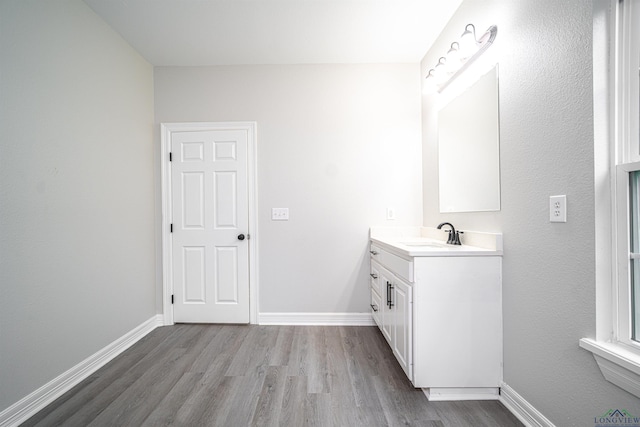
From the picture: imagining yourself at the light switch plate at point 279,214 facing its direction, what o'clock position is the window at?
The window is roughly at 11 o'clock from the light switch plate.

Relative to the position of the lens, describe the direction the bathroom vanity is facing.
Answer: facing to the left of the viewer

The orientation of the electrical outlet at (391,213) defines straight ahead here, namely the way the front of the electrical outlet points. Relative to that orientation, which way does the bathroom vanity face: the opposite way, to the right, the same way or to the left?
to the right

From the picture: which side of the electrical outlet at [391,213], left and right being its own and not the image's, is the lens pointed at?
front

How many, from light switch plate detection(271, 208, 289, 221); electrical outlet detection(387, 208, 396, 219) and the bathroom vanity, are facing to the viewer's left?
1

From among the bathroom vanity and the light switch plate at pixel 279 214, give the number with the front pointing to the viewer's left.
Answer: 1

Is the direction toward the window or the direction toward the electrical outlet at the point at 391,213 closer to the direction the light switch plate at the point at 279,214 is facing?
the window

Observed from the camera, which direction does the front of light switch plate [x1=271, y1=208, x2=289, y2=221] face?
facing the viewer

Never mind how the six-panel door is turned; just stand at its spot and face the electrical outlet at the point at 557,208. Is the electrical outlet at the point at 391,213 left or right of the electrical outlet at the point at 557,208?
left

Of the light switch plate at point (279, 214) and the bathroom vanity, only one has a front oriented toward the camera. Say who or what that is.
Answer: the light switch plate

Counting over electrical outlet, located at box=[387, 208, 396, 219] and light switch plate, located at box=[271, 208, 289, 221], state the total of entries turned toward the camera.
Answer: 2

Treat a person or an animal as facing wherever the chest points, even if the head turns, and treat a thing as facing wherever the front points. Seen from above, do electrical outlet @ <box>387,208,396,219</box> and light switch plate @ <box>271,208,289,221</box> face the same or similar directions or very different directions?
same or similar directions

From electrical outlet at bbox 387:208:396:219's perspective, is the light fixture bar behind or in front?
in front

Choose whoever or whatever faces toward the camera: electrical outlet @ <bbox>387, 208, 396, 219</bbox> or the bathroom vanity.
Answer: the electrical outlet

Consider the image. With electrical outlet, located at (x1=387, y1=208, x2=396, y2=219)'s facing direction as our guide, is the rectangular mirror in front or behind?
in front
